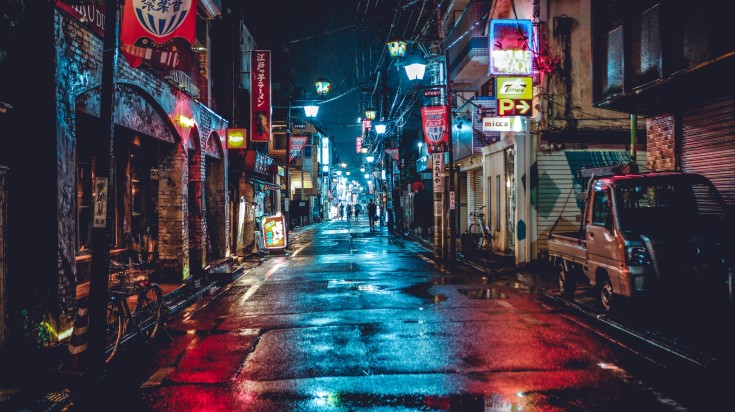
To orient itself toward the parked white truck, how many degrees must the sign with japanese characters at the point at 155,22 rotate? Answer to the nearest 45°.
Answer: approximately 90° to its left

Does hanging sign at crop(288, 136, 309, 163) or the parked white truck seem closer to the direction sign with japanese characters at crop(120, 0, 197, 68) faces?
the parked white truck

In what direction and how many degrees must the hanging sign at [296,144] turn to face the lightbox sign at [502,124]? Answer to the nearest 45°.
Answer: approximately 45° to its left

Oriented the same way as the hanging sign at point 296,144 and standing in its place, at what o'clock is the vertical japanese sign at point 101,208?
The vertical japanese sign is roughly at 12 o'clock from the hanging sign.

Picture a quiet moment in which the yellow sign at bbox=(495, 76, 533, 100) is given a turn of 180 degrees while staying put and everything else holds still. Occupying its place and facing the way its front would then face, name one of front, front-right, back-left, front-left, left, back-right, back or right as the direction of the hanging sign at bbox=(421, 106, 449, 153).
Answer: front-left

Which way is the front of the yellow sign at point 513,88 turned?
toward the camera

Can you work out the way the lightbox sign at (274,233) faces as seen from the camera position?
facing the viewer

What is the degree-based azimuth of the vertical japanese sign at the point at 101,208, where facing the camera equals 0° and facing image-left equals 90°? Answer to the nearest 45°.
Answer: approximately 0°

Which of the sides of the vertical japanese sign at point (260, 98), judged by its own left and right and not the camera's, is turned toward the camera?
front

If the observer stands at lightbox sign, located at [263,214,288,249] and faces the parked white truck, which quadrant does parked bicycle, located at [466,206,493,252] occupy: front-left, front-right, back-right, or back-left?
front-left

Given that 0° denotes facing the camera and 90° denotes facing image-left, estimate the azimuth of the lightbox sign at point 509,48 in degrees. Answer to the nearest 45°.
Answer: approximately 0°

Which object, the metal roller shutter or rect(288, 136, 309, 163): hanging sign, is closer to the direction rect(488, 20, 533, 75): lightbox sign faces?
the metal roller shutter

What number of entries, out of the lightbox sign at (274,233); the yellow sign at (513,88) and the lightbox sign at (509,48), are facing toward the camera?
3

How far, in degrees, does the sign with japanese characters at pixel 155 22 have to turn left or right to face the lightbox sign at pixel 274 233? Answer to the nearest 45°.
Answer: approximately 180°

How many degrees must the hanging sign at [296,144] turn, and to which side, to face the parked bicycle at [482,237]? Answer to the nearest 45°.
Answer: approximately 45° to its left

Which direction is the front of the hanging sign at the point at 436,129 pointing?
toward the camera

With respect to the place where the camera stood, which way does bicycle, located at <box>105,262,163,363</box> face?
facing the viewer and to the left of the viewer

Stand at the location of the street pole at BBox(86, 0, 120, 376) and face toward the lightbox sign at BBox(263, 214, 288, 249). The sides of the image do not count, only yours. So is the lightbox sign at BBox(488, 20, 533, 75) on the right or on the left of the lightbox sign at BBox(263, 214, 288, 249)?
right
